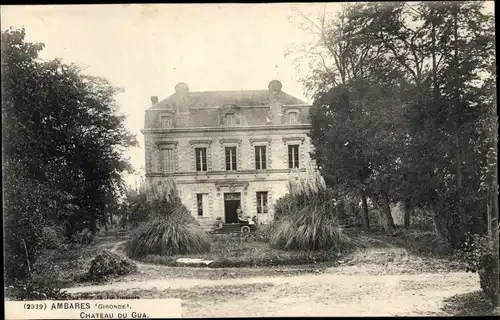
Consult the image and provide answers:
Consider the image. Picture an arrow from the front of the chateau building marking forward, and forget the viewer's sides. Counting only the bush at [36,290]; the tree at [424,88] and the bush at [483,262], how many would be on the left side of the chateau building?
2

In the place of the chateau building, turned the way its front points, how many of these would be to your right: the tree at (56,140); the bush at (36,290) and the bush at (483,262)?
2

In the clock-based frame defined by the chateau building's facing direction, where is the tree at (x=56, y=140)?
The tree is roughly at 1 o'clock from the chateau building.

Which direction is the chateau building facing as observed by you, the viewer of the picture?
facing the viewer

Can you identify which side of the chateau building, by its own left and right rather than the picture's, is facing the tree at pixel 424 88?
left

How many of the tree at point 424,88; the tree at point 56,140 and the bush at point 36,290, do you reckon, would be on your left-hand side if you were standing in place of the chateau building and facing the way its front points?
1
